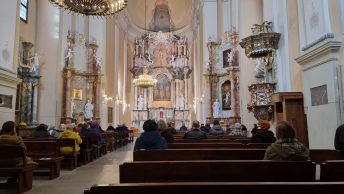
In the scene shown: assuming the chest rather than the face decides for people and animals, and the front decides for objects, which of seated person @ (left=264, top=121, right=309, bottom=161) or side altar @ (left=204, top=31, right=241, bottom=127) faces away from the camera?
the seated person

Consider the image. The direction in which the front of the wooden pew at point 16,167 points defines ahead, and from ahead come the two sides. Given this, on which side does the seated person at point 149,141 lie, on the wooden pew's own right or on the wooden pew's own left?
on the wooden pew's own right

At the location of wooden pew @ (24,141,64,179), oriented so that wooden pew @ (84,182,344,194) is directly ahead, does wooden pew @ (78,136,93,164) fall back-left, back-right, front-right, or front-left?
back-left

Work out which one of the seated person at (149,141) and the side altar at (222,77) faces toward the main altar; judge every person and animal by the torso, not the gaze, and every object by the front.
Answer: the seated person

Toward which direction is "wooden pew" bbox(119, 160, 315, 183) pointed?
away from the camera

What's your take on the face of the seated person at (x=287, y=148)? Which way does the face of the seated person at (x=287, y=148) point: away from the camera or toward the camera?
away from the camera

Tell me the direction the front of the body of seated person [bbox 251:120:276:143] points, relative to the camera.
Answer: away from the camera

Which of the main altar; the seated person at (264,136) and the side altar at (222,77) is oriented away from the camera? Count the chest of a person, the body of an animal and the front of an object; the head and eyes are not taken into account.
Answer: the seated person

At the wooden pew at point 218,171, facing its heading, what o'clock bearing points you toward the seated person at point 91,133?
The seated person is roughly at 11 o'clock from the wooden pew.

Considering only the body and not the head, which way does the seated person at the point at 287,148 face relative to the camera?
away from the camera
